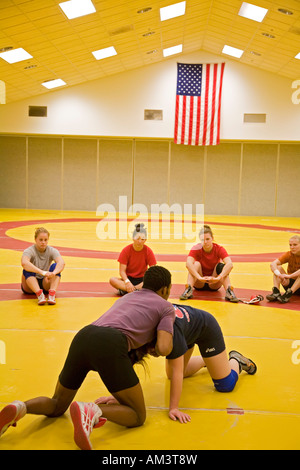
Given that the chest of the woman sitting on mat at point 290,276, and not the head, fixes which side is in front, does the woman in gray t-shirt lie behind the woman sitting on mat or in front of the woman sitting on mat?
in front

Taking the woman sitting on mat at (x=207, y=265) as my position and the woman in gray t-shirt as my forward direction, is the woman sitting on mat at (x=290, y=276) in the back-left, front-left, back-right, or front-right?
back-left

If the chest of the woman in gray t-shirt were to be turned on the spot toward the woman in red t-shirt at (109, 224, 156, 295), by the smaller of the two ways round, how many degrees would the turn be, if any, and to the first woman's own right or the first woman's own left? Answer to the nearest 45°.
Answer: approximately 90° to the first woman's own left

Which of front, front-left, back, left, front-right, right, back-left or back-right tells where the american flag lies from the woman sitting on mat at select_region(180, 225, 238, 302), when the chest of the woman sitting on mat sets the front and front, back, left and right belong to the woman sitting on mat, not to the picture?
back

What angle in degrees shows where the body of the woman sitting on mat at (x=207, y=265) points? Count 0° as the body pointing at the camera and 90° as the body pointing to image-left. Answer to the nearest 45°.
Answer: approximately 0°

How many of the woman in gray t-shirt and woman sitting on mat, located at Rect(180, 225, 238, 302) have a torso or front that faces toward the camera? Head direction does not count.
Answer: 2

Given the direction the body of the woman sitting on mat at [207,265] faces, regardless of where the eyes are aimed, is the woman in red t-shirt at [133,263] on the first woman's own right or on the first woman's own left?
on the first woman's own right

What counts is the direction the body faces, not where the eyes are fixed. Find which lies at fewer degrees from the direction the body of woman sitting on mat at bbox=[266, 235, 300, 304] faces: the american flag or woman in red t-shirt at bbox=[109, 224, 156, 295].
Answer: the woman in red t-shirt

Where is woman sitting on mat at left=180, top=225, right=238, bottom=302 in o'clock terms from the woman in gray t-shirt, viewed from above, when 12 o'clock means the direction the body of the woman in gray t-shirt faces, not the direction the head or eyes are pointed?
The woman sitting on mat is roughly at 9 o'clock from the woman in gray t-shirt.

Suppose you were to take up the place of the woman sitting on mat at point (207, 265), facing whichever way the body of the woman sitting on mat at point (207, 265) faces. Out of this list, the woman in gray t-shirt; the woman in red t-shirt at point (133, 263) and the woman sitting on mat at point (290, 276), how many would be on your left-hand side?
1

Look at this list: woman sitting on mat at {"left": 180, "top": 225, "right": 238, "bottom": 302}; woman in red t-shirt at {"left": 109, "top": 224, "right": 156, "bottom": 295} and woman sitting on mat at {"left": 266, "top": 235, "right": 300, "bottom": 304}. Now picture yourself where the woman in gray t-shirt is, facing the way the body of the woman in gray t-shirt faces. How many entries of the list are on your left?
3

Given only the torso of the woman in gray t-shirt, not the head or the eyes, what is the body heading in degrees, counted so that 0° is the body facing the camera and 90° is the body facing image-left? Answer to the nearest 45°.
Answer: approximately 0°
